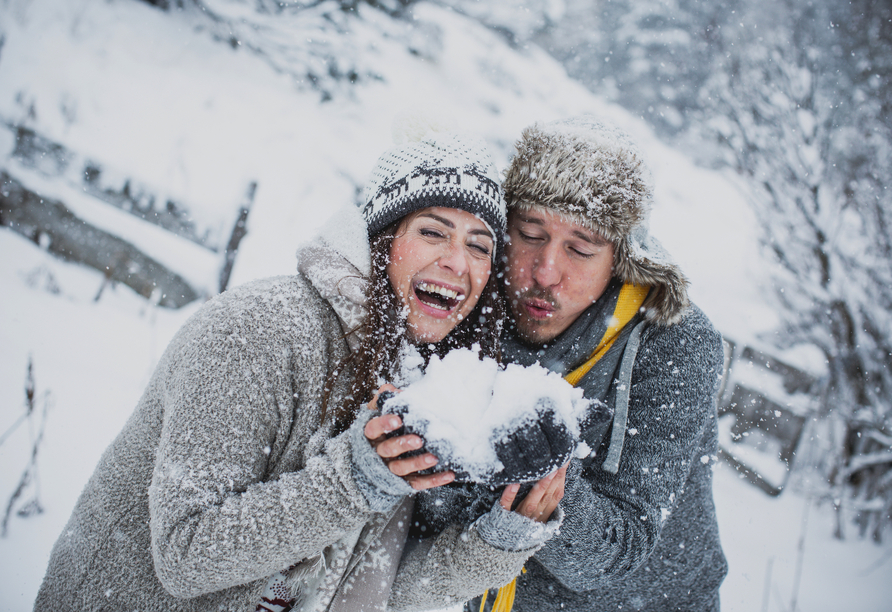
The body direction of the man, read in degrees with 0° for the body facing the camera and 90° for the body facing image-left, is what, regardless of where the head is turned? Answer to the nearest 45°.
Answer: approximately 45°

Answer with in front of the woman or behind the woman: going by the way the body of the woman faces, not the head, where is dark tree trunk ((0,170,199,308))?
behind

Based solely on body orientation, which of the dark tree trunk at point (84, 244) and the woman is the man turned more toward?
the woman

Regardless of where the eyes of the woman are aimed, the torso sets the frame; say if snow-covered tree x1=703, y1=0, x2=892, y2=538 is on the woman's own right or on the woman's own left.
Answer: on the woman's own left
